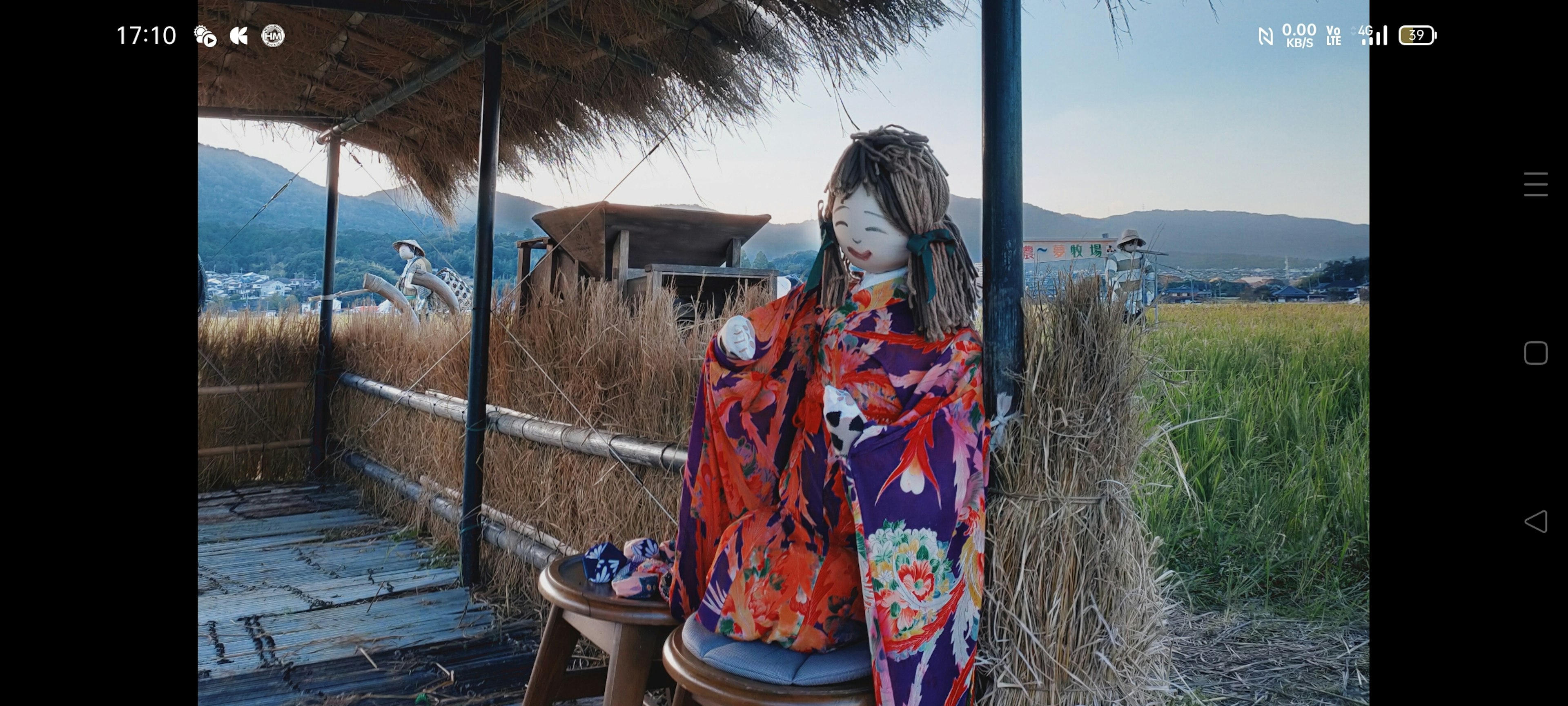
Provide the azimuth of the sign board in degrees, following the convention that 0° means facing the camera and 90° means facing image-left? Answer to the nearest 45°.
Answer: approximately 0°

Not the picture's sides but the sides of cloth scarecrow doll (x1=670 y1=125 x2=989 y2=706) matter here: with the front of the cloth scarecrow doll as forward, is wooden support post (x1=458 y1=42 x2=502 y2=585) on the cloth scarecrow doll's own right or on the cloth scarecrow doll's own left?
on the cloth scarecrow doll's own right

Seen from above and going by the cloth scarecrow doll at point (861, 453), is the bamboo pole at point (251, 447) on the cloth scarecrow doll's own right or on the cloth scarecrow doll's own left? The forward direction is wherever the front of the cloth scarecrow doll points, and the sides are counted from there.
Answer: on the cloth scarecrow doll's own right

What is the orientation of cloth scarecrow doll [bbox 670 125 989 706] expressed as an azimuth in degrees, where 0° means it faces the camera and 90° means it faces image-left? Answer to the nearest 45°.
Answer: approximately 45°
